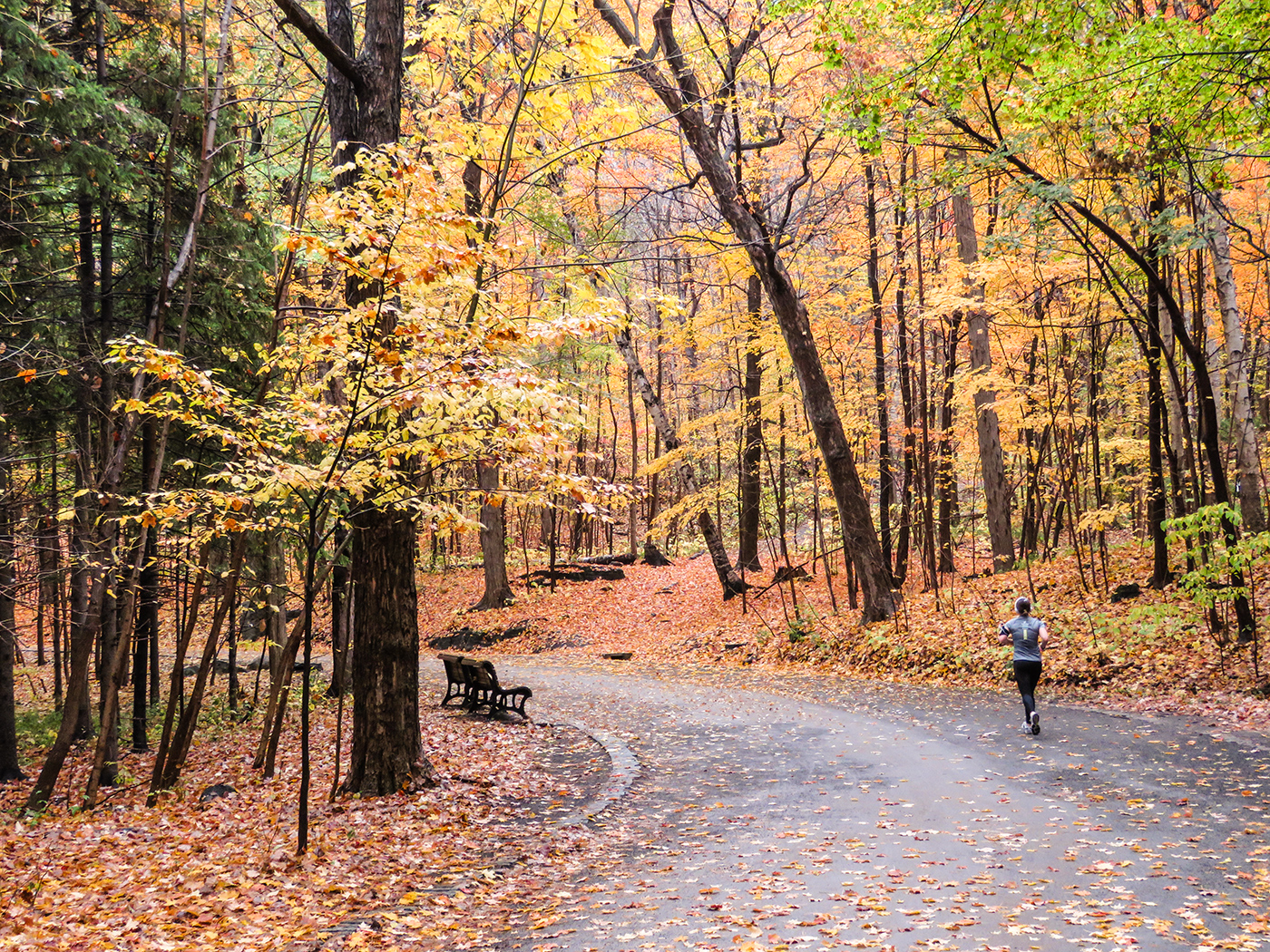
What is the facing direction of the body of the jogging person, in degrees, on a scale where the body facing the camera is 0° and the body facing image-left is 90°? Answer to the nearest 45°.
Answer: approximately 180°

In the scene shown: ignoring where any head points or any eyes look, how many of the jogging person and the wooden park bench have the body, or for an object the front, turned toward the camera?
0

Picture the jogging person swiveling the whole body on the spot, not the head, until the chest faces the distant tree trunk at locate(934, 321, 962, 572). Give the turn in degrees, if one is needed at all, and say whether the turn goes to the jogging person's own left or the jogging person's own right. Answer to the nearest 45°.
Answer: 0° — they already face it

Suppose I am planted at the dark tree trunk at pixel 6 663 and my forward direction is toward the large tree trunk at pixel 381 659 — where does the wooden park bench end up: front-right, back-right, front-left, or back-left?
front-left

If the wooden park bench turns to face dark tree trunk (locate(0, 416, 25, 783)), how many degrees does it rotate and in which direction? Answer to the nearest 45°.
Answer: approximately 180°

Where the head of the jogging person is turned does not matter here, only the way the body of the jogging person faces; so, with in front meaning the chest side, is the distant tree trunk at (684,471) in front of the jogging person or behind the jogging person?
in front

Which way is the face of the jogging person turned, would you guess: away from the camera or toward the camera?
away from the camera

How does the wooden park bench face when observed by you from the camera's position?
facing away from the viewer and to the right of the viewer

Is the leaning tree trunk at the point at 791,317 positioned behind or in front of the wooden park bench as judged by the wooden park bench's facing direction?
in front

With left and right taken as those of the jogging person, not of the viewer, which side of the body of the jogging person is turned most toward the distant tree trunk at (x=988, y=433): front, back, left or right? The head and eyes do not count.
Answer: front

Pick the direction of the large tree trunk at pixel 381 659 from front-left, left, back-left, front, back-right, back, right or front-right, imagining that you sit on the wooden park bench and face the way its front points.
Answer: back-right

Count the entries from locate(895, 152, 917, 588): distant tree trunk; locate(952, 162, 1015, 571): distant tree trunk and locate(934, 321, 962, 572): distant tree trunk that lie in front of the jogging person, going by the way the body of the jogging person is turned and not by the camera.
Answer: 3
